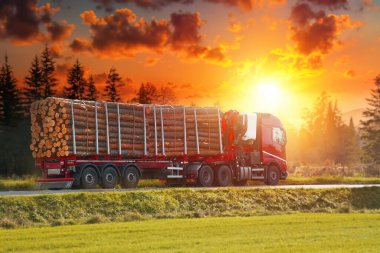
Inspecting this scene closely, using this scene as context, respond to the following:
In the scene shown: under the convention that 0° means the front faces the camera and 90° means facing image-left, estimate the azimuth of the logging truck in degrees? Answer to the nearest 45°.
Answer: approximately 225°
